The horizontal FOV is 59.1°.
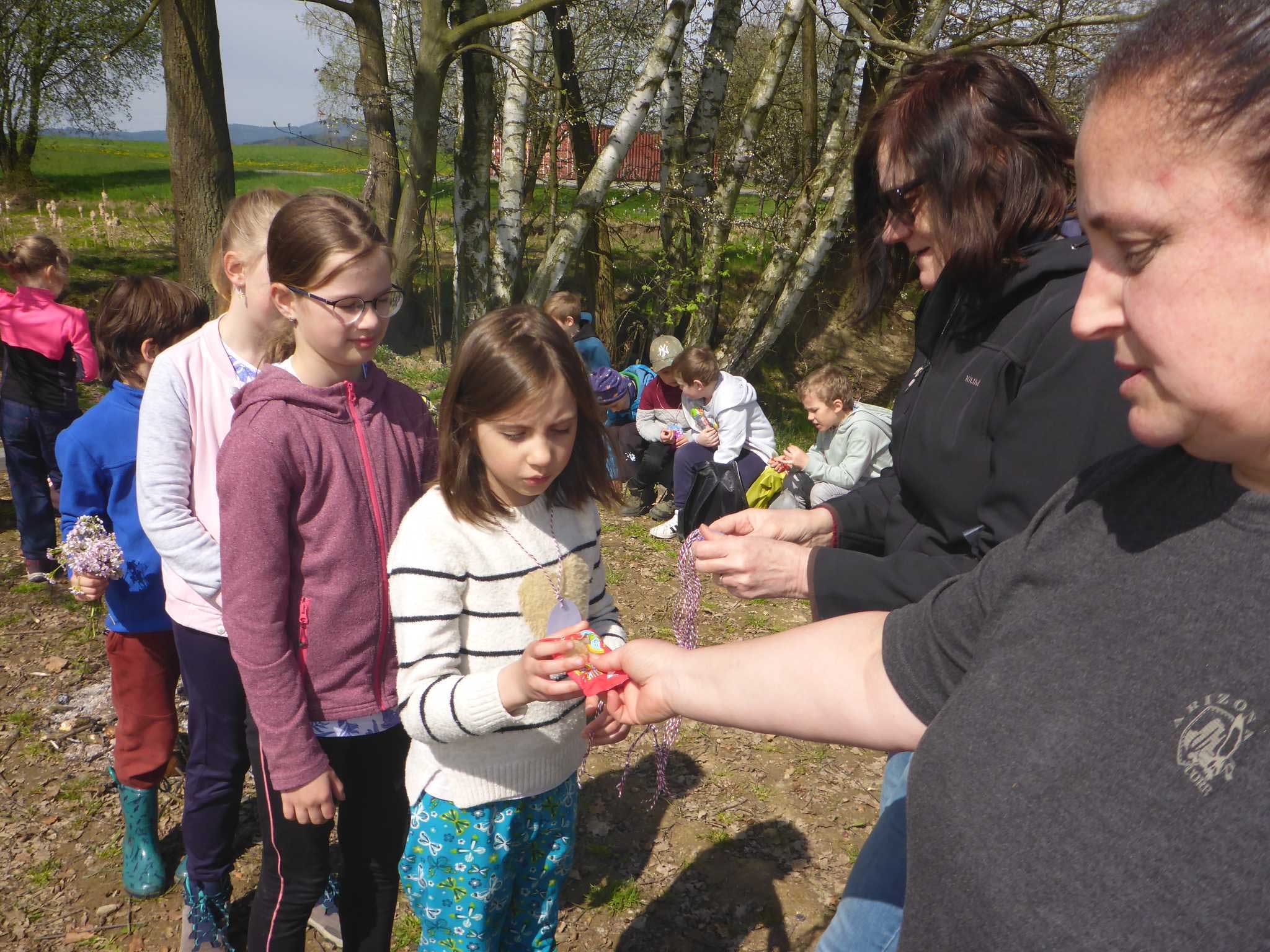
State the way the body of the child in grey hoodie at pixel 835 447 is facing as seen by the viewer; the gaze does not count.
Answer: to the viewer's left

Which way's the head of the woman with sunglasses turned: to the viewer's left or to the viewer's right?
to the viewer's left

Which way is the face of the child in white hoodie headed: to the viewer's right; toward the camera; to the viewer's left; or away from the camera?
to the viewer's left

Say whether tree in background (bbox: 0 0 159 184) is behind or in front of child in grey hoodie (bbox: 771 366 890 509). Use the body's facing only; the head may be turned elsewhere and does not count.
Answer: in front

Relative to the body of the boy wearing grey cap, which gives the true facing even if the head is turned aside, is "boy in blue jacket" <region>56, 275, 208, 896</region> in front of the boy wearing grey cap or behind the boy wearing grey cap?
in front

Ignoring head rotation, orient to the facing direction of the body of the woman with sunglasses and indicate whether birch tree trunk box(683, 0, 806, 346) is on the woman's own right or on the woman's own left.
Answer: on the woman's own right

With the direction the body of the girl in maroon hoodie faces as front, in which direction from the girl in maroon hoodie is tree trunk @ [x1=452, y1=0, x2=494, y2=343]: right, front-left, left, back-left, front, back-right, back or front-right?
back-left

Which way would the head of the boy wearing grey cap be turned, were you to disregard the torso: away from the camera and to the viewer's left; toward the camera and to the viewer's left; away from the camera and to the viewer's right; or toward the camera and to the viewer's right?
toward the camera and to the viewer's right

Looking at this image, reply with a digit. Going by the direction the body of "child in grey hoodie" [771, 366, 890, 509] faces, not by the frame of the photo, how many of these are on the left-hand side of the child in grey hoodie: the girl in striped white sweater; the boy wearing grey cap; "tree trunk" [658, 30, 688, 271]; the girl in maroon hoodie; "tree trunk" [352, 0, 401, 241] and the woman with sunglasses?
3

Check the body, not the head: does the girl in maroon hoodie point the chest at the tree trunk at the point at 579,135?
no

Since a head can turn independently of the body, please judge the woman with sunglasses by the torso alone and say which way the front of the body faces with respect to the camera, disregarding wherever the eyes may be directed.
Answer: to the viewer's left

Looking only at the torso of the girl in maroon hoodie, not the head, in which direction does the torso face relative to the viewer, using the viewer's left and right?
facing the viewer and to the right of the viewer

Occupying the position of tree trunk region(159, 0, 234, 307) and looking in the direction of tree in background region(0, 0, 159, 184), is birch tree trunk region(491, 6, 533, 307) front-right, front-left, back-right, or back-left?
front-right

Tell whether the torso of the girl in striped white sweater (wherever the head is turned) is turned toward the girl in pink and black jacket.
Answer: no

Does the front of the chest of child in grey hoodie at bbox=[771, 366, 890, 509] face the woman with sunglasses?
no

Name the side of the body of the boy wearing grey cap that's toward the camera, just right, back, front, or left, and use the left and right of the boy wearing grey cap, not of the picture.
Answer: front

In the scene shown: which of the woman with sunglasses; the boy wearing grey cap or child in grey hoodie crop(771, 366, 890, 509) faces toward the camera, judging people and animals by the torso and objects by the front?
the boy wearing grey cap

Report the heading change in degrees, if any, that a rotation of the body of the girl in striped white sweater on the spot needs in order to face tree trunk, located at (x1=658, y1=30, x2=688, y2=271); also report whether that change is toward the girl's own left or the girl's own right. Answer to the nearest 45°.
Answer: approximately 135° to the girl's own left

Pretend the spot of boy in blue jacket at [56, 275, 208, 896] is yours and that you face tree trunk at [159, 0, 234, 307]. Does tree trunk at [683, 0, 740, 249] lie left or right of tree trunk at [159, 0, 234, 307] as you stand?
right

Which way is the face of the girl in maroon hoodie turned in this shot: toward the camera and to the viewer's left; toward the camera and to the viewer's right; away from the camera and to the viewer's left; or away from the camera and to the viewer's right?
toward the camera and to the viewer's right
